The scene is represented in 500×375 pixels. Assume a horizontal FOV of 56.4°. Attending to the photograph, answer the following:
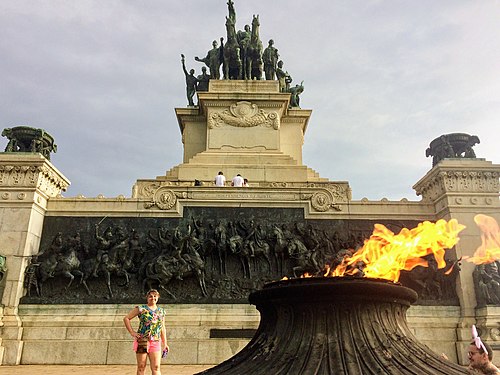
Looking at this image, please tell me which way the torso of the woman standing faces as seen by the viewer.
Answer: toward the camera

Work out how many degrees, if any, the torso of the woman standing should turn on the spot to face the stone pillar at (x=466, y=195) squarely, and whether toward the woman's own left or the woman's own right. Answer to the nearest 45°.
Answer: approximately 135° to the woman's own left

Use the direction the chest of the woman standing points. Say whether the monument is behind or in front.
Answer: behind

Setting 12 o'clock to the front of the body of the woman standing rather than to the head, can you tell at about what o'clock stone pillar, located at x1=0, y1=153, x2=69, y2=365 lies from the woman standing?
The stone pillar is roughly at 5 o'clock from the woman standing.
